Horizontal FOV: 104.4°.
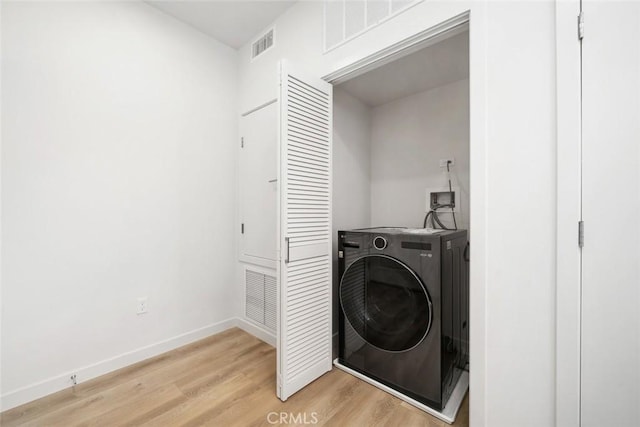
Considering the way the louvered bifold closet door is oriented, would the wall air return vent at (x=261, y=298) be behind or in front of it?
behind

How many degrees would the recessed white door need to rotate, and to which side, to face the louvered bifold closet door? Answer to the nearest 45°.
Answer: approximately 45° to its left

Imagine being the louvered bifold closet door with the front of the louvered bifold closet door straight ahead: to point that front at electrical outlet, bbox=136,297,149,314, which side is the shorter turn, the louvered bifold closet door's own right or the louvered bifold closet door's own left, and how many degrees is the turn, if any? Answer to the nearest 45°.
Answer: approximately 135° to the louvered bifold closet door's own right

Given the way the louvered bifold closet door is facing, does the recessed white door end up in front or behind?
behind
